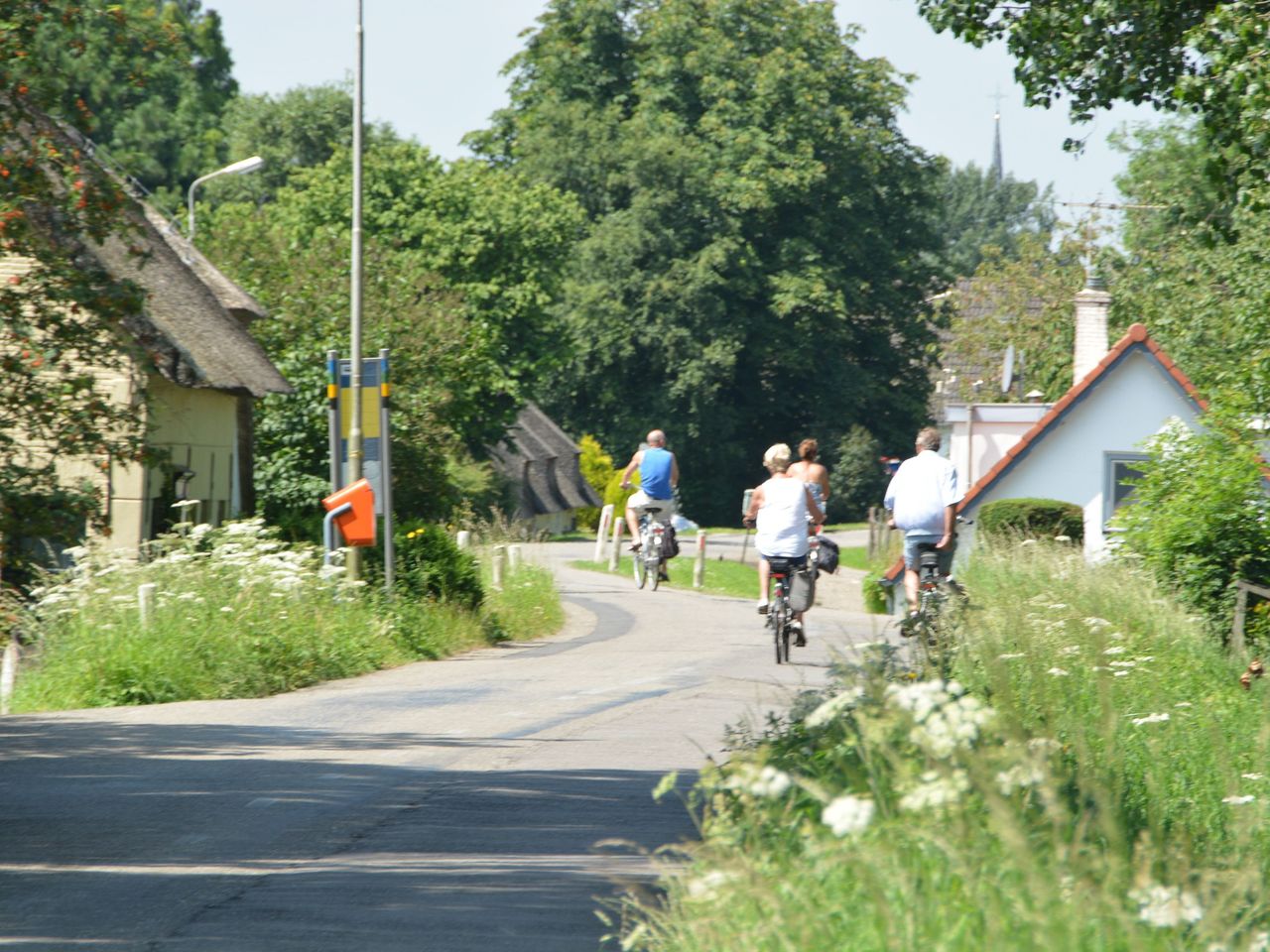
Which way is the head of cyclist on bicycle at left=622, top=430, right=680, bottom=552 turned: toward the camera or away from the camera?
away from the camera

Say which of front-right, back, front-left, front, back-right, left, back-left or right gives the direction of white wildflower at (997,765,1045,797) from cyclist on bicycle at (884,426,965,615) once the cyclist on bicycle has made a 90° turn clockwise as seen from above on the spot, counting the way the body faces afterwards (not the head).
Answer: right

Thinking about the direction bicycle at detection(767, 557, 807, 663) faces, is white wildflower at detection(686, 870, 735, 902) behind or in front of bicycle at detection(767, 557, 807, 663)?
behind

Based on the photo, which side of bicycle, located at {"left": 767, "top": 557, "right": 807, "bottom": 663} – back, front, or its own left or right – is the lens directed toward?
back

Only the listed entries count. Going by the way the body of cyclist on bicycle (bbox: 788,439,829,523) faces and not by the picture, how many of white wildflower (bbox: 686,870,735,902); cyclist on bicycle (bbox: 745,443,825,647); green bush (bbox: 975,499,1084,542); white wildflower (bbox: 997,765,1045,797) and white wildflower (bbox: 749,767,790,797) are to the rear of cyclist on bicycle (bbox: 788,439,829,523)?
4

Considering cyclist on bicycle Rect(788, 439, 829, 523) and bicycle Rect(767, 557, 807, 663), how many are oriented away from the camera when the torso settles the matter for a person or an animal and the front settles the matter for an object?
2

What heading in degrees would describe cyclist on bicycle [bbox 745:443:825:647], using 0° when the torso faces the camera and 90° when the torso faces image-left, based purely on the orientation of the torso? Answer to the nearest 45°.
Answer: approximately 180°

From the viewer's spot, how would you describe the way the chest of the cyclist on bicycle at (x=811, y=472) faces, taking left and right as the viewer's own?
facing away from the viewer

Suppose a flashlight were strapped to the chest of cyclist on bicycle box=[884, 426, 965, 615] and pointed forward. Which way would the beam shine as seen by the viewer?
away from the camera

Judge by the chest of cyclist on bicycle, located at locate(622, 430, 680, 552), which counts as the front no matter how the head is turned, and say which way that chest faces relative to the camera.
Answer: away from the camera

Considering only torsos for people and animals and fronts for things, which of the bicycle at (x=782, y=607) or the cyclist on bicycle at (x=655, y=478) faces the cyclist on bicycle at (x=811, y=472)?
the bicycle

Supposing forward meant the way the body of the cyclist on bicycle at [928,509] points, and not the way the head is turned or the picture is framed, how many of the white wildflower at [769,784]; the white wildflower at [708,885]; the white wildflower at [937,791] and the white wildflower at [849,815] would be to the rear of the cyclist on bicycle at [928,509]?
4

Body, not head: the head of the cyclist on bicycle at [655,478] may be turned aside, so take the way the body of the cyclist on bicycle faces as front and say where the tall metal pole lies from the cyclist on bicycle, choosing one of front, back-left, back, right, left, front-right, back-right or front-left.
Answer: back-left

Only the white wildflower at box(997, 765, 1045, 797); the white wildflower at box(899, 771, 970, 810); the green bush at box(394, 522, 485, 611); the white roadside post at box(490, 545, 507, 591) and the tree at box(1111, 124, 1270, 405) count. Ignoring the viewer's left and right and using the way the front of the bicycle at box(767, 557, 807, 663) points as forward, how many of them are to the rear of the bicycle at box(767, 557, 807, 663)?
2

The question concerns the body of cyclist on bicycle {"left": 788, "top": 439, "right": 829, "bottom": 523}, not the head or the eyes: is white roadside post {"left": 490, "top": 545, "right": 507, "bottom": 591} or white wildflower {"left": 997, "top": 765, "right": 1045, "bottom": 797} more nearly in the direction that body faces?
the white roadside post
